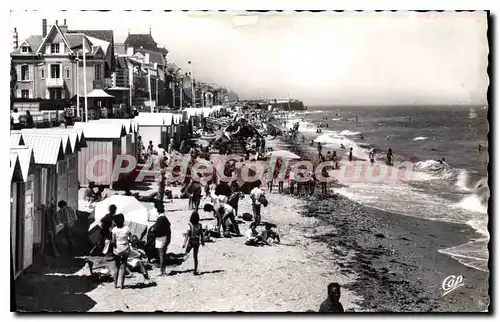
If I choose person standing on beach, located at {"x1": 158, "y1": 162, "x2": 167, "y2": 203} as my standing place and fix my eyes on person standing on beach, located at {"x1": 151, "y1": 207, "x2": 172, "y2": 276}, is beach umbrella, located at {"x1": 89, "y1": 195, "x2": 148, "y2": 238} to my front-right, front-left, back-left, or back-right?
front-right

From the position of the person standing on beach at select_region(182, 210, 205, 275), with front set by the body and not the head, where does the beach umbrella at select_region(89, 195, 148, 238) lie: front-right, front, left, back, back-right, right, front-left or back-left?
left

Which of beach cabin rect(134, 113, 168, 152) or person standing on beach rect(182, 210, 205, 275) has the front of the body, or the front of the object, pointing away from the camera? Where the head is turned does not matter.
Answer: the person standing on beach

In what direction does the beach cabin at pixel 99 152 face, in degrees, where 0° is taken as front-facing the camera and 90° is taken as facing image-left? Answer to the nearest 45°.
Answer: approximately 270°

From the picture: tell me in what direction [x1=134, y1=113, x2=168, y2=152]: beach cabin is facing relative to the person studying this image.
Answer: facing to the right of the viewer

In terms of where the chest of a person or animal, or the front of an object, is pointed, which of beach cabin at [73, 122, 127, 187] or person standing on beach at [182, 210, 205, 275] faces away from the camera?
the person standing on beach

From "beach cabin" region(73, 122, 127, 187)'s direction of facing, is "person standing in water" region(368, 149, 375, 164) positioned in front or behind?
in front

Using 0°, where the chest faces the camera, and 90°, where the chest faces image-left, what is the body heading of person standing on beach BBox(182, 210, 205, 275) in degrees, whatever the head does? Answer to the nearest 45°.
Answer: approximately 180°

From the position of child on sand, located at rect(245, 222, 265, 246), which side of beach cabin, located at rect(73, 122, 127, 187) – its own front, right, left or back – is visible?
front
